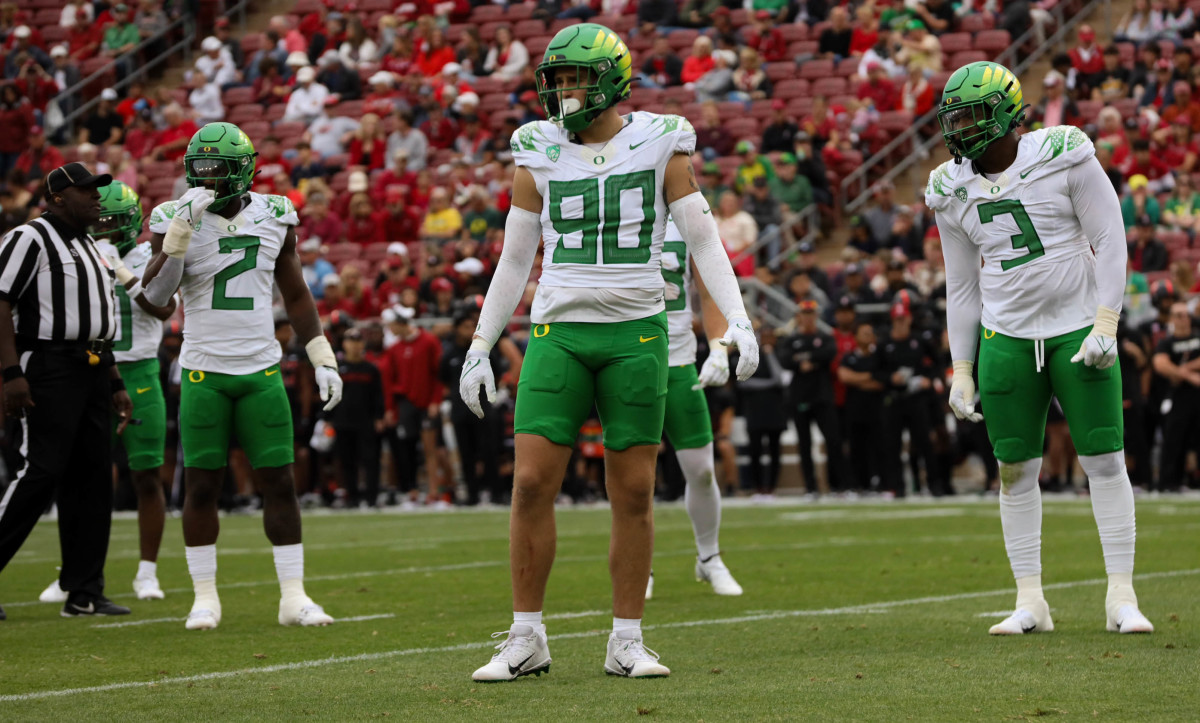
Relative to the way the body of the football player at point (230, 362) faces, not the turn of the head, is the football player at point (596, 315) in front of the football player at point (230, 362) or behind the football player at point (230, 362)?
in front

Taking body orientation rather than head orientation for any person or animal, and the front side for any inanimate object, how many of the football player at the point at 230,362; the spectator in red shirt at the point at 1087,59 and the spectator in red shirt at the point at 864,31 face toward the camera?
3

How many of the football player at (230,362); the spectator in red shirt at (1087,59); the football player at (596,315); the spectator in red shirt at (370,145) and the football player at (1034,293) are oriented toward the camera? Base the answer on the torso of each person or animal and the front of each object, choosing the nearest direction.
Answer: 5

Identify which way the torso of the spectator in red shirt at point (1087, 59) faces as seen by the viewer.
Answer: toward the camera

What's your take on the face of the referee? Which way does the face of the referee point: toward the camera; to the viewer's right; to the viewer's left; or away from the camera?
to the viewer's right

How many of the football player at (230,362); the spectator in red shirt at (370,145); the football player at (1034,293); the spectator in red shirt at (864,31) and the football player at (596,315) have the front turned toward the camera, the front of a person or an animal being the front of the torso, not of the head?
5

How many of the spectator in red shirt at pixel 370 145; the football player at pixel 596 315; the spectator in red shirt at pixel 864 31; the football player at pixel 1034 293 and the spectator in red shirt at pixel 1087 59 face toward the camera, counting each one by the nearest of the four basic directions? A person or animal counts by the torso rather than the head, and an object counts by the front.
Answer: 5

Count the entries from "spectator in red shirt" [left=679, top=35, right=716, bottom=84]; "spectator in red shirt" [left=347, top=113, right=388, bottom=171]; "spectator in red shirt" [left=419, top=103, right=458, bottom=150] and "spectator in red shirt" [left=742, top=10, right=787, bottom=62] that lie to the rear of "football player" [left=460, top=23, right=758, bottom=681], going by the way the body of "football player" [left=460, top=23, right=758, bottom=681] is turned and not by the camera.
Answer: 4

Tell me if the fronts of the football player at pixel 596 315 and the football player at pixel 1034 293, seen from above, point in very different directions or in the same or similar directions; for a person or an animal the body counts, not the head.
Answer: same or similar directions

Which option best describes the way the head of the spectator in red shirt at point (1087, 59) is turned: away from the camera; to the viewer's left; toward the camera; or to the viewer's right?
toward the camera

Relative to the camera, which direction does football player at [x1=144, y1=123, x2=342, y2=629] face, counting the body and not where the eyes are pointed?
toward the camera

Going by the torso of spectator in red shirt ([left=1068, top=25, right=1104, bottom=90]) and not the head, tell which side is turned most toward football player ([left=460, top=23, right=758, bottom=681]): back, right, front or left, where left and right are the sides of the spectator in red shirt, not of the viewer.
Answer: front

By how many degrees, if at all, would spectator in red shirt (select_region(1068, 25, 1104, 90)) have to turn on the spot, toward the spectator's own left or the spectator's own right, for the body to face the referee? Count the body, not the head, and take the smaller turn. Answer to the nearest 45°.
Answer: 0° — they already face them

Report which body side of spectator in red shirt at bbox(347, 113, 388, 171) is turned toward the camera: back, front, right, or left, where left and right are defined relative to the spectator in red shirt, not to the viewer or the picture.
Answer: front

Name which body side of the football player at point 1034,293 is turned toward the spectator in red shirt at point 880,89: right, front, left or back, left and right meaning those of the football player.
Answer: back

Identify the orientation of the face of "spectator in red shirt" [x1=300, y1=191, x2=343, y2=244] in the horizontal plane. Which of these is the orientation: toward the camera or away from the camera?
toward the camera

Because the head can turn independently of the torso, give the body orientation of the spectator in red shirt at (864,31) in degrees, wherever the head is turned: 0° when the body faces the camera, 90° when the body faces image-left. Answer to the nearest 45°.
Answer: approximately 0°

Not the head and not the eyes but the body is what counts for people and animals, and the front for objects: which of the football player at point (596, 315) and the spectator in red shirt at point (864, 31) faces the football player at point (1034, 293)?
the spectator in red shirt

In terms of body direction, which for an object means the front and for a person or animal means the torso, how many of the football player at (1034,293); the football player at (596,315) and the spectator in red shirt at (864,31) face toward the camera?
3
